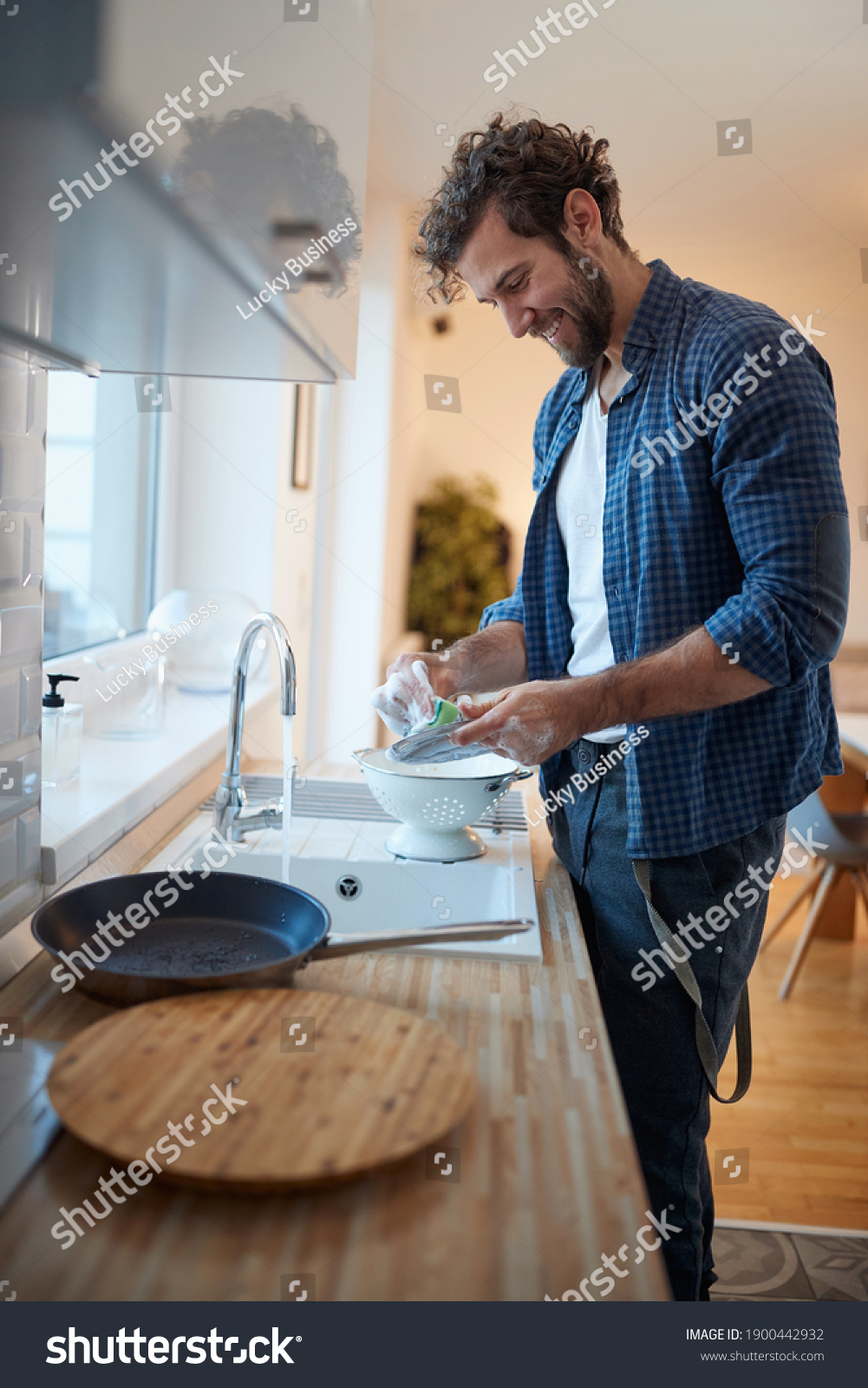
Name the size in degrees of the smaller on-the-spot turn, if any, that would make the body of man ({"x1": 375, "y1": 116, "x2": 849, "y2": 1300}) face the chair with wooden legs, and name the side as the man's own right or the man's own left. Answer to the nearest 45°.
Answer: approximately 135° to the man's own right

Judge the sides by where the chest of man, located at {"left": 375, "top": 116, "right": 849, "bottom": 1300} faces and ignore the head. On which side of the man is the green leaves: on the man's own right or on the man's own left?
on the man's own right

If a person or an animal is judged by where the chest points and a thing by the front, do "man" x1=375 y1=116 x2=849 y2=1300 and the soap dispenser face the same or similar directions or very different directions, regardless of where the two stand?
very different directions

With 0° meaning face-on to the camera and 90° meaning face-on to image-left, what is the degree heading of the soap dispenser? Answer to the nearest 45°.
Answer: approximately 270°

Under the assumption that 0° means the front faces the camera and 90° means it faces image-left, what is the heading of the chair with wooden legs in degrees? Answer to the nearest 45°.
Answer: approximately 270°

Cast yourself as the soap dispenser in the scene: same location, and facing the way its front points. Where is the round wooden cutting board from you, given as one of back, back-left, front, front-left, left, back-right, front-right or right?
right

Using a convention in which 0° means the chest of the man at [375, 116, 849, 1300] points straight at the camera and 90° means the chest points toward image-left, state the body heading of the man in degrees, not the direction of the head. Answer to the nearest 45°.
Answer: approximately 45°
